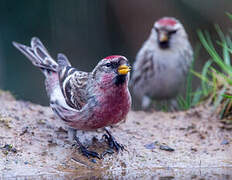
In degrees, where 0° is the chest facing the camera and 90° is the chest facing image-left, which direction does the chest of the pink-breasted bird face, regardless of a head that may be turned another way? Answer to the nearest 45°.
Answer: approximately 315°

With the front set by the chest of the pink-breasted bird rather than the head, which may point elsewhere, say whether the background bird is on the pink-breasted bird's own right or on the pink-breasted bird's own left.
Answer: on the pink-breasted bird's own left

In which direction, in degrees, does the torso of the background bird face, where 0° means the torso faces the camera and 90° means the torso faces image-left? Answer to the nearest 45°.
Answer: approximately 0°
